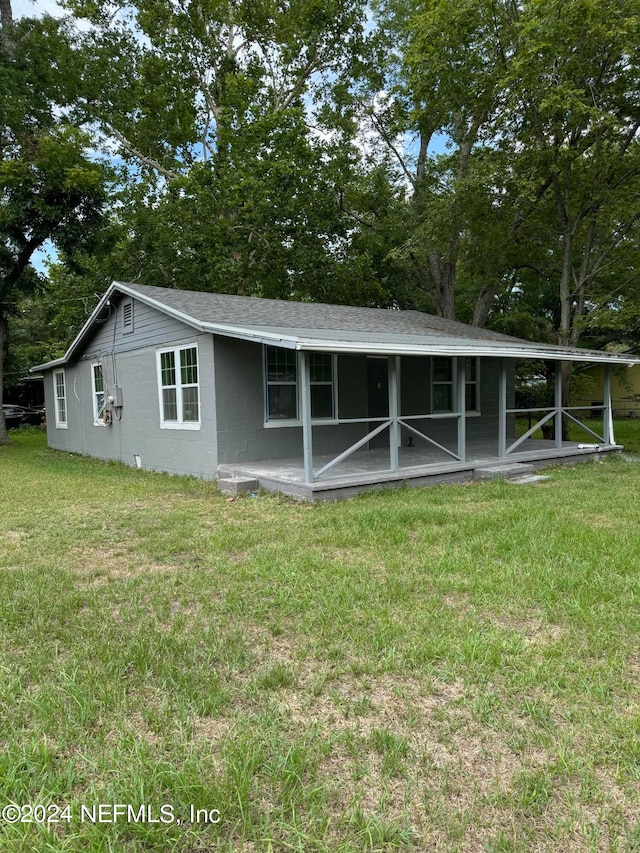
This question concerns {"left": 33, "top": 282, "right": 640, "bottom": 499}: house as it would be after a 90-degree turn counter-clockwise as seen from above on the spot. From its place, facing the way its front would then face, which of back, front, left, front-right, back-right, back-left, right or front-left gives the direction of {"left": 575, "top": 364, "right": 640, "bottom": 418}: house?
front

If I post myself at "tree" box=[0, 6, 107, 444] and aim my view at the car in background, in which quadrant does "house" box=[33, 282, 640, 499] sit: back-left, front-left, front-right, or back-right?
back-right

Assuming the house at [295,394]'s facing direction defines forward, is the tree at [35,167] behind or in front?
behind

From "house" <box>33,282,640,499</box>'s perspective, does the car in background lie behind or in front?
behind

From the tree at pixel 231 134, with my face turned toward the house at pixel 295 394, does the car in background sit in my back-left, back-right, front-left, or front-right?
back-right

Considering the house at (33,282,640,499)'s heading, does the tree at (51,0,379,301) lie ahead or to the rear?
to the rear

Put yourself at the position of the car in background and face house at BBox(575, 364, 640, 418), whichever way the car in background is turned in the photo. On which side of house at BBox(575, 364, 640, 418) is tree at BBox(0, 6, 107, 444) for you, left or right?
right

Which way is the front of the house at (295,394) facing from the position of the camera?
facing the viewer and to the right of the viewer
